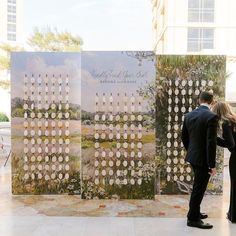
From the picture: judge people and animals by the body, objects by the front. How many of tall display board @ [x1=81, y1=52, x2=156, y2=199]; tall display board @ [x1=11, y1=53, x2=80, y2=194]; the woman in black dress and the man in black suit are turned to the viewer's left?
1

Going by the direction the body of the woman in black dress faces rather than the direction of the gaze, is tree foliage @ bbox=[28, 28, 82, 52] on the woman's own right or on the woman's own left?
on the woman's own right

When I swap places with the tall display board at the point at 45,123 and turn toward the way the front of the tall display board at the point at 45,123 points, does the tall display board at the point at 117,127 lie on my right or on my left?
on my left

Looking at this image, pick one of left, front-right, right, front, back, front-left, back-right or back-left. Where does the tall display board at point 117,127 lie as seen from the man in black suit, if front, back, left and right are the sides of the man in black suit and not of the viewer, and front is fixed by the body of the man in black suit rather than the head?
left

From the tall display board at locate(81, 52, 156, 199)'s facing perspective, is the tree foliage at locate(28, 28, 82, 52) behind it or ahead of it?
behind

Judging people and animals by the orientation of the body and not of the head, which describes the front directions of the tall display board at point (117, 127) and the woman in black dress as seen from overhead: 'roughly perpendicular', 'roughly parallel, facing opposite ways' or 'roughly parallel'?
roughly perpendicular

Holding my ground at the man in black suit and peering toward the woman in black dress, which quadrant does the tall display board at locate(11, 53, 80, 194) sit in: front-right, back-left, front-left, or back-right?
back-left

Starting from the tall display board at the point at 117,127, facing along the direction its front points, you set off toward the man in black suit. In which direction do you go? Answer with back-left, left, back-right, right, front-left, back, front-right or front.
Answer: front-left

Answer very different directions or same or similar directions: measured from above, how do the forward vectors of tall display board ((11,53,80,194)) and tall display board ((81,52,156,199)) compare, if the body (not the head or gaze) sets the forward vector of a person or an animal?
same or similar directions

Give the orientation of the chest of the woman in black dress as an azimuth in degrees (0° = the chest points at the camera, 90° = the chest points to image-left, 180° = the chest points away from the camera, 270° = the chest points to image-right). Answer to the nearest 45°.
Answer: approximately 90°

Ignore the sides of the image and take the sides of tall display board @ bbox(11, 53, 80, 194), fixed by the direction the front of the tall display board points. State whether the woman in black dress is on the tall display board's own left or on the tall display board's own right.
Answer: on the tall display board's own left

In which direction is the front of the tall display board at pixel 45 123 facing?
toward the camera

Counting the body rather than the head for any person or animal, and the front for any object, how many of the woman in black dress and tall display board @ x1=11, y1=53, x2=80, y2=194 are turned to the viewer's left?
1

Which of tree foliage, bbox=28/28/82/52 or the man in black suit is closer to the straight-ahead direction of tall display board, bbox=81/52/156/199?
the man in black suit
